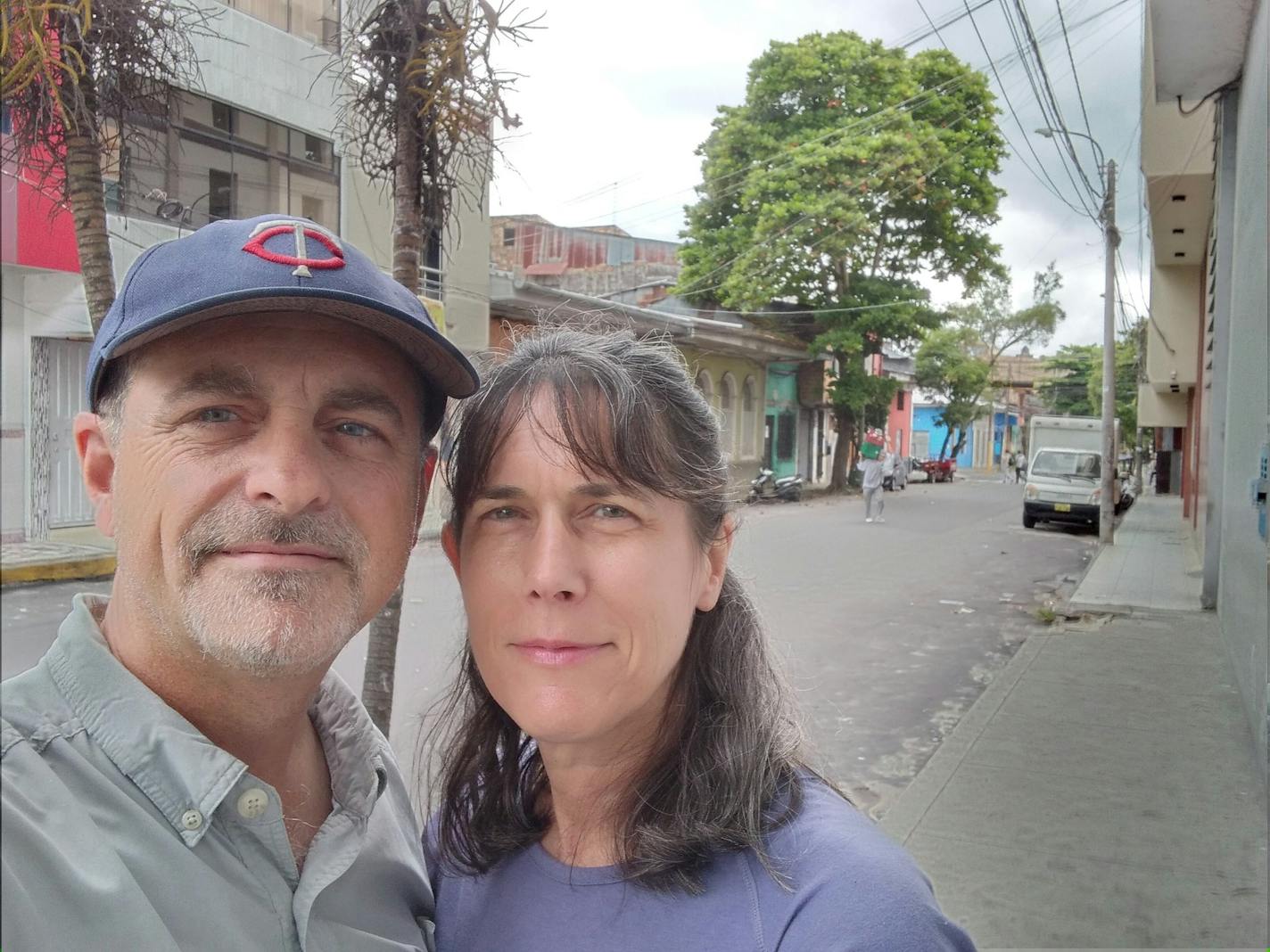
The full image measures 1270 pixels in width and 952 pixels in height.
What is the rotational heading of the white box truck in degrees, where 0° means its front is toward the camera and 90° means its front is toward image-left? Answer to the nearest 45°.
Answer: approximately 0°

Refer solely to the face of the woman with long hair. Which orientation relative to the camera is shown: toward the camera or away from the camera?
toward the camera

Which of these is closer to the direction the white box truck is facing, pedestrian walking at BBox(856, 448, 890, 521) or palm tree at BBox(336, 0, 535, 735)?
the palm tree

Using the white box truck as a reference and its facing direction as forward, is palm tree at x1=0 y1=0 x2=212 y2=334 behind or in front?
in front

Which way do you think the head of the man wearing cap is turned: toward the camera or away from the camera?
toward the camera

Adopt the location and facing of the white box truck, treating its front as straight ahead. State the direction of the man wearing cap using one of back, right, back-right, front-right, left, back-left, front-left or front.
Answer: front

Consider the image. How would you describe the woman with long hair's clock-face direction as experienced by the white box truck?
The woman with long hair is roughly at 12 o'clock from the white box truck.

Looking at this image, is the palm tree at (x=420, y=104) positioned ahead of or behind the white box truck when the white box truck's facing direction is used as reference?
ahead

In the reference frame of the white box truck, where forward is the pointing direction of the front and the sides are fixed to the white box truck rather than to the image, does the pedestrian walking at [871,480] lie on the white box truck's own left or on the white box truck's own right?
on the white box truck's own right
